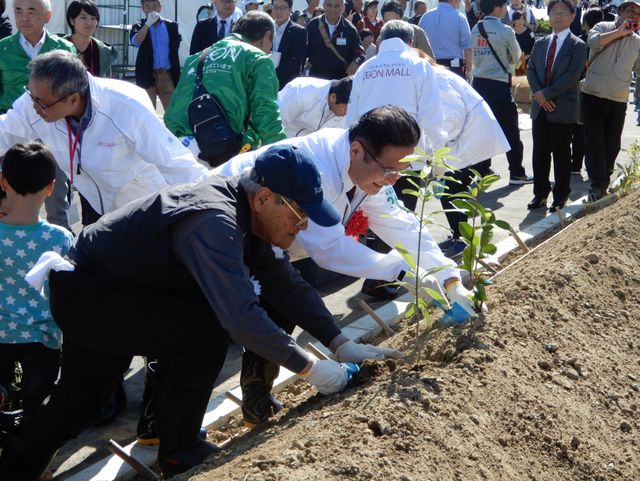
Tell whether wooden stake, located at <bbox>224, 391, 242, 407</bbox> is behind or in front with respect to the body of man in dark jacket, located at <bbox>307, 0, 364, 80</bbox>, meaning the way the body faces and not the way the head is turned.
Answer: in front

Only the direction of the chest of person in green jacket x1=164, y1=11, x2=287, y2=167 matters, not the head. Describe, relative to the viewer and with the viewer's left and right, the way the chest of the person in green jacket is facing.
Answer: facing away from the viewer and to the right of the viewer

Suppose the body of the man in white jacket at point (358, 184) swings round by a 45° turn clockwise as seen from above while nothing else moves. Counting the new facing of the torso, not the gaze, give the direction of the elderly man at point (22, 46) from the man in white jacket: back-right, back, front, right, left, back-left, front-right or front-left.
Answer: back-right

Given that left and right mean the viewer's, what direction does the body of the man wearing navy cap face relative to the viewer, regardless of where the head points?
facing to the right of the viewer

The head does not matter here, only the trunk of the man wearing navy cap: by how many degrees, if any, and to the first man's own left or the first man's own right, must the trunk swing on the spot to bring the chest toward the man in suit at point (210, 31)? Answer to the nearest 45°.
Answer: approximately 90° to the first man's own left

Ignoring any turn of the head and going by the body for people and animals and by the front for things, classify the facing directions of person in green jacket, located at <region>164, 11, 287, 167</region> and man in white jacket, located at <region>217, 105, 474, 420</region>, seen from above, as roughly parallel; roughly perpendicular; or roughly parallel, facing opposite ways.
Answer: roughly perpendicular

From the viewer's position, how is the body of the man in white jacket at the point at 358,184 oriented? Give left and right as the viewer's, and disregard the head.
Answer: facing the viewer and to the right of the viewer

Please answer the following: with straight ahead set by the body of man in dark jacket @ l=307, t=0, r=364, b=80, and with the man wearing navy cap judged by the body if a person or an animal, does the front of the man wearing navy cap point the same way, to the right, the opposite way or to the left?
to the left

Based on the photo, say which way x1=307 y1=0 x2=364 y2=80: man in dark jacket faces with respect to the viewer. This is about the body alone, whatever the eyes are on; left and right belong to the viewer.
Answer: facing the viewer

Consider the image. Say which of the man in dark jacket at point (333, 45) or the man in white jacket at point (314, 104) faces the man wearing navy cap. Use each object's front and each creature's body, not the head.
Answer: the man in dark jacket
